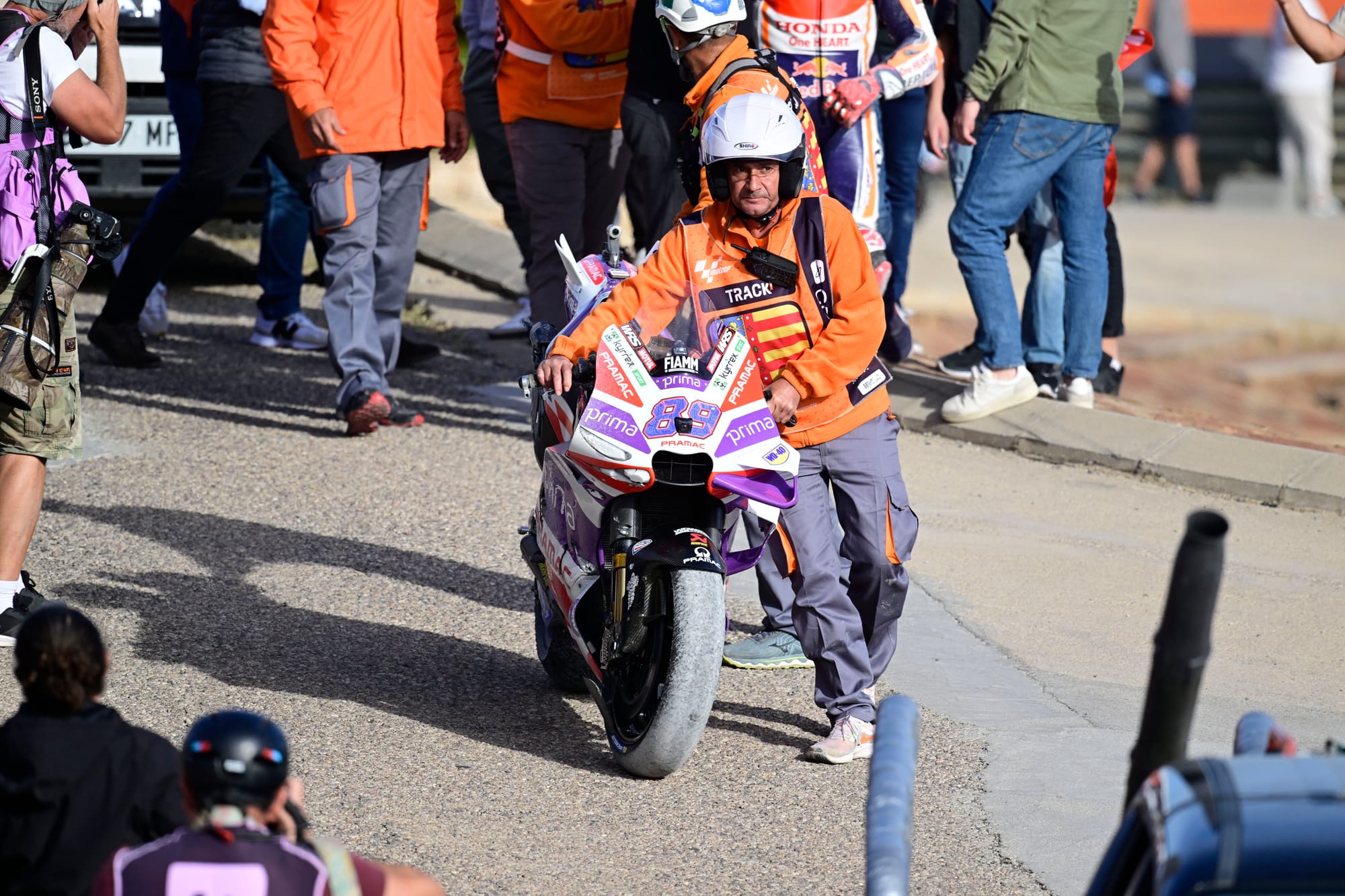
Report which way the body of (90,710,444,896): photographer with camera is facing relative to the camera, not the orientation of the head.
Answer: away from the camera

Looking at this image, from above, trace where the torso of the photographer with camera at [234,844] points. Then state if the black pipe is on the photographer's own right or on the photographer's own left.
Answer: on the photographer's own right

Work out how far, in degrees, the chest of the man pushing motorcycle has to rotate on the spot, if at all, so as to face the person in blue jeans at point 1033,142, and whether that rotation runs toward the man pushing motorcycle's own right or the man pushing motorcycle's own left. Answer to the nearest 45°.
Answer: approximately 135° to the man pushing motorcycle's own right

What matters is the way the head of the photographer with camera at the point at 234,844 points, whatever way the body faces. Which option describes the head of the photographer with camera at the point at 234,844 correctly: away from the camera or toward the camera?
away from the camera

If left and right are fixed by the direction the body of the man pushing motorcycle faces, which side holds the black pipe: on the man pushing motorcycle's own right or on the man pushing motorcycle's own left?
on the man pushing motorcycle's own left

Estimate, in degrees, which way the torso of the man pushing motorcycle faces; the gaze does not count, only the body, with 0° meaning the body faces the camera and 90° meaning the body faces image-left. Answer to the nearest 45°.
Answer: approximately 45°
